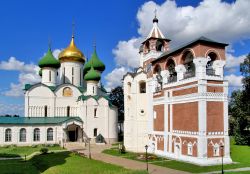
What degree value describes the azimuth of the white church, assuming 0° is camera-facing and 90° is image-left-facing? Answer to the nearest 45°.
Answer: approximately 0°

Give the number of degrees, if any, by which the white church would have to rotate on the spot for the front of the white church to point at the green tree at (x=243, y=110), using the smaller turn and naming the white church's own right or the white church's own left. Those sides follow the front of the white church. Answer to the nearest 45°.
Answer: approximately 45° to the white church's own left
